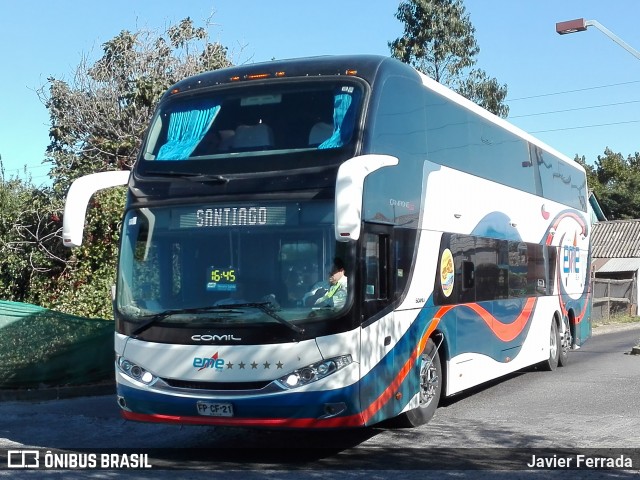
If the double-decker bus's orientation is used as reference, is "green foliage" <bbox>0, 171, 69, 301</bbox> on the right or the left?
on its right

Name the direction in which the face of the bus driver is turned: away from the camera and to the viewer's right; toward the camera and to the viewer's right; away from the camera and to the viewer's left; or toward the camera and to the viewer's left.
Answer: toward the camera and to the viewer's left

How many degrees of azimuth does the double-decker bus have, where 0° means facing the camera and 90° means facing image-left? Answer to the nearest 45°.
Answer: approximately 45°

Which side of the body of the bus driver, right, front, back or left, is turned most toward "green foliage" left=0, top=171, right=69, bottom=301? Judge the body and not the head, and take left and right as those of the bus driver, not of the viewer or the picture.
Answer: right

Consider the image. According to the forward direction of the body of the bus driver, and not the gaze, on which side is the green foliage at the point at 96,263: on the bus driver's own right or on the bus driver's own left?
on the bus driver's own right

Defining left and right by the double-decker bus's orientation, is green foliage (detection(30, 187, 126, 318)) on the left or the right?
on its right

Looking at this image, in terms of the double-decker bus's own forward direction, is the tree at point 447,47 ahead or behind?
behind

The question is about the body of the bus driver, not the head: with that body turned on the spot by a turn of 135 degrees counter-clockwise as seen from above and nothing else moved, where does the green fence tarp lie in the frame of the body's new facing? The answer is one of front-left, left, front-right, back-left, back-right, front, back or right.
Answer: back-left

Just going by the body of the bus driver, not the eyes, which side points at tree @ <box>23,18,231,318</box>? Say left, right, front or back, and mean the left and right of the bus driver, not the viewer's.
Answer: right

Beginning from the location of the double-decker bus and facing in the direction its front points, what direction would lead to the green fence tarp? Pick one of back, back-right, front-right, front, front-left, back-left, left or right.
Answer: right

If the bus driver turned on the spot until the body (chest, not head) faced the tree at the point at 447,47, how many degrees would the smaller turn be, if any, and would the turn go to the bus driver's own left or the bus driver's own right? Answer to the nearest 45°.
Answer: approximately 135° to the bus driver's own right
